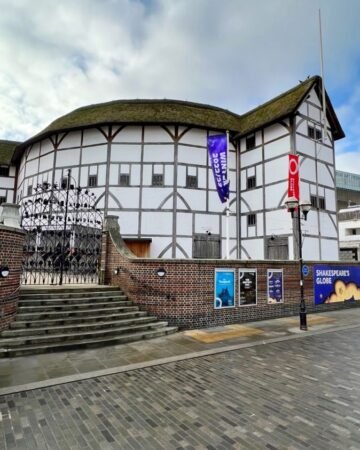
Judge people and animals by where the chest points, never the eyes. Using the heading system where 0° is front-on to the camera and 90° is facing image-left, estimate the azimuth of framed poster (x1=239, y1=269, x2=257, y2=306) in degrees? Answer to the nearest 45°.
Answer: approximately 0°

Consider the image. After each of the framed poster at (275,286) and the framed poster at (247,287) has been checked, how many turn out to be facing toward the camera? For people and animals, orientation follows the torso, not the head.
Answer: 2

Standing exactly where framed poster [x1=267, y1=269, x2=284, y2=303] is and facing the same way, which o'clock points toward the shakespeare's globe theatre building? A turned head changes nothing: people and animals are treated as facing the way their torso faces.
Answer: The shakespeare's globe theatre building is roughly at 5 o'clock from the framed poster.

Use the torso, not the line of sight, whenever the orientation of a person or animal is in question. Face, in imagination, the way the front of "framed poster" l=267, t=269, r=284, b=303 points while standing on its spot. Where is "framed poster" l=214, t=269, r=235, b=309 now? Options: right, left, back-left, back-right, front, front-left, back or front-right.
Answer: front-right

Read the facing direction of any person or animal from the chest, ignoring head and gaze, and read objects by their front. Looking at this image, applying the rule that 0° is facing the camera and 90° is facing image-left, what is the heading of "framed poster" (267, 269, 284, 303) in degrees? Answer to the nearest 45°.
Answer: approximately 0°

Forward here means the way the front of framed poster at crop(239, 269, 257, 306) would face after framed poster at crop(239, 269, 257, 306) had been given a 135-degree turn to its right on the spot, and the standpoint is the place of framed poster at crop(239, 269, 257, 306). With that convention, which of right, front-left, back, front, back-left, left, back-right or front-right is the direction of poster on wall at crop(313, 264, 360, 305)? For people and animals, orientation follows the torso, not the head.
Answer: right
